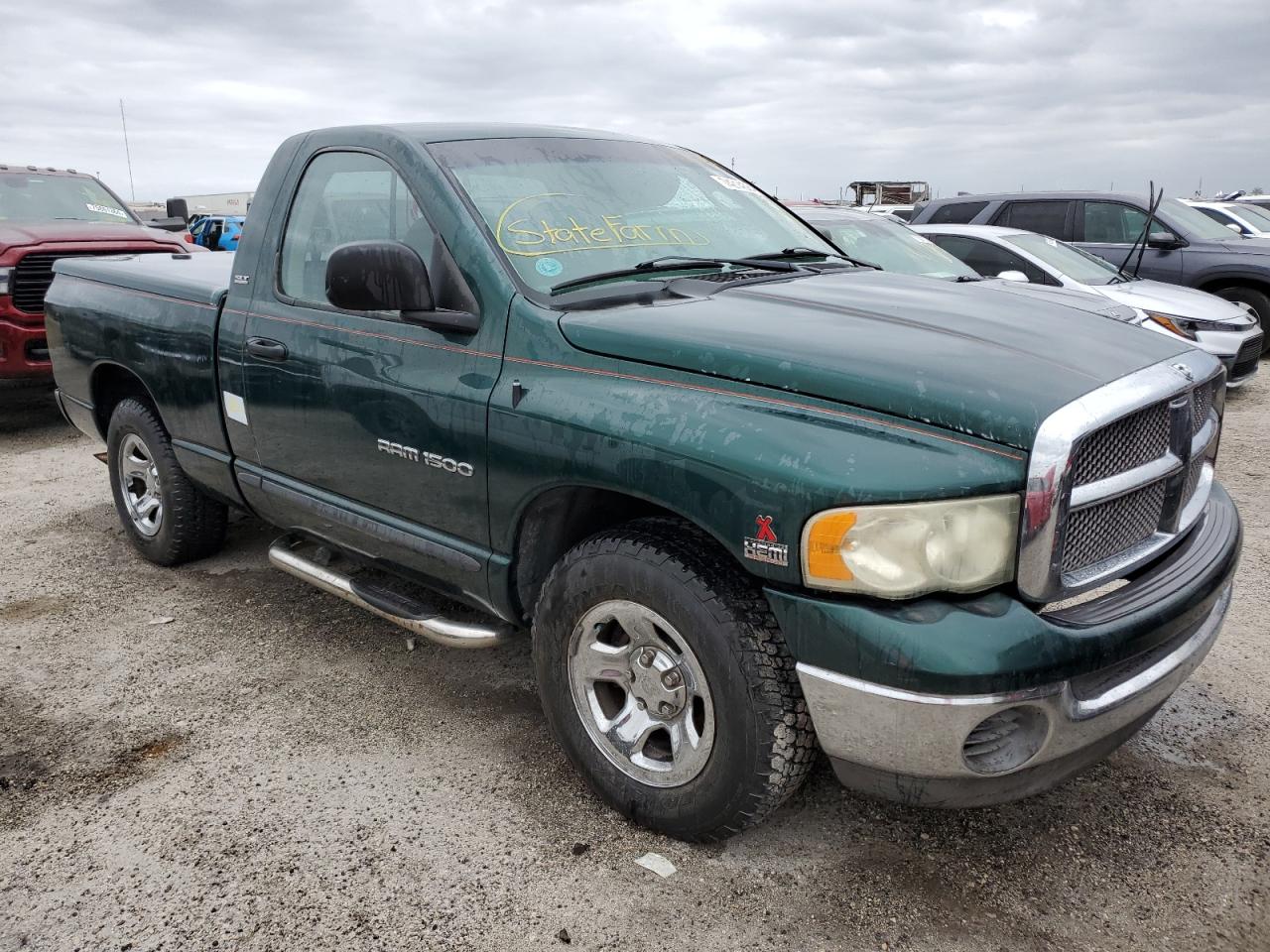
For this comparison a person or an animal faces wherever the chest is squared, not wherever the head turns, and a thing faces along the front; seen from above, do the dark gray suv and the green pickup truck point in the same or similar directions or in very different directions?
same or similar directions

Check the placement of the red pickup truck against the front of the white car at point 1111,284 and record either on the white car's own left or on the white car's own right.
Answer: on the white car's own right

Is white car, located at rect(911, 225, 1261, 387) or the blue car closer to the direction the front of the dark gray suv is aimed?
the white car

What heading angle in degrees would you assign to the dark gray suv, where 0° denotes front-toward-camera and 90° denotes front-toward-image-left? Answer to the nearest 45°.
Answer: approximately 315°

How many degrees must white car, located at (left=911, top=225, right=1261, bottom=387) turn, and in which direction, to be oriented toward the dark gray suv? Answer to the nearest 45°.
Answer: approximately 135° to its left

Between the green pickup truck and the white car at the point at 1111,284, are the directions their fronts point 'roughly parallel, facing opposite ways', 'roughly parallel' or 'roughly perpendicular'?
roughly parallel

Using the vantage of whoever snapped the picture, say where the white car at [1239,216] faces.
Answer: facing the viewer and to the right of the viewer

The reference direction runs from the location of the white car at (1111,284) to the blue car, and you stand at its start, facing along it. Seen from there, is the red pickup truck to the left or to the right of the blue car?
left

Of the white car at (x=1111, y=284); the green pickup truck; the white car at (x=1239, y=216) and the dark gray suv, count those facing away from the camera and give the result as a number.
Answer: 0
